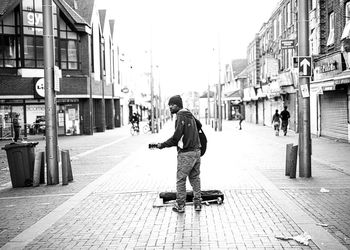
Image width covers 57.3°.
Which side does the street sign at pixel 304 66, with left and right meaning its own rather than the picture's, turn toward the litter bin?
right

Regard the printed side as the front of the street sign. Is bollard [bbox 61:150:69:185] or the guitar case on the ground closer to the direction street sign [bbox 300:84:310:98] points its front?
the guitar case on the ground

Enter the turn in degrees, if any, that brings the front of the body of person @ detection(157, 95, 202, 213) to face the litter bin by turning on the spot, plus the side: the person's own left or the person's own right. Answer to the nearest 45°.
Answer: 0° — they already face it

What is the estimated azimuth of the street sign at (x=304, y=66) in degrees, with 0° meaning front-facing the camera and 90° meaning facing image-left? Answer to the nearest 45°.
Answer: approximately 0°

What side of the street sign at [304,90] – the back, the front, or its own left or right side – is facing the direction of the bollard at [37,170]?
right

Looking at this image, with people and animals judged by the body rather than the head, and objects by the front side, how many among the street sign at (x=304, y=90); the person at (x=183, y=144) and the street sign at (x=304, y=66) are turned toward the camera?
2

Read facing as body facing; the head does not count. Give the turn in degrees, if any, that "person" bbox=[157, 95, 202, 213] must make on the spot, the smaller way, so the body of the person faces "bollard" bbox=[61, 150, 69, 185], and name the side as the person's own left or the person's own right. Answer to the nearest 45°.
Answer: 0° — they already face it

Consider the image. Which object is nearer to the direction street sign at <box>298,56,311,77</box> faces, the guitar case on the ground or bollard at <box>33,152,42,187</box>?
the guitar case on the ground
